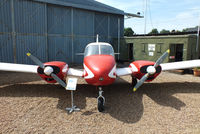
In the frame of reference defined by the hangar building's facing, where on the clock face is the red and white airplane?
The red and white airplane is roughly at 1 o'clock from the hangar building.

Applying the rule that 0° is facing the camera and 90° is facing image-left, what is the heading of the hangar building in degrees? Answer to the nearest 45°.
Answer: approximately 315°

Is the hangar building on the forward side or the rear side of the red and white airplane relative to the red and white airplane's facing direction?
on the rear side

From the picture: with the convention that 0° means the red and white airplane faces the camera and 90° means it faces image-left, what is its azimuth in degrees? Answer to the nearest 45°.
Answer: approximately 0°
